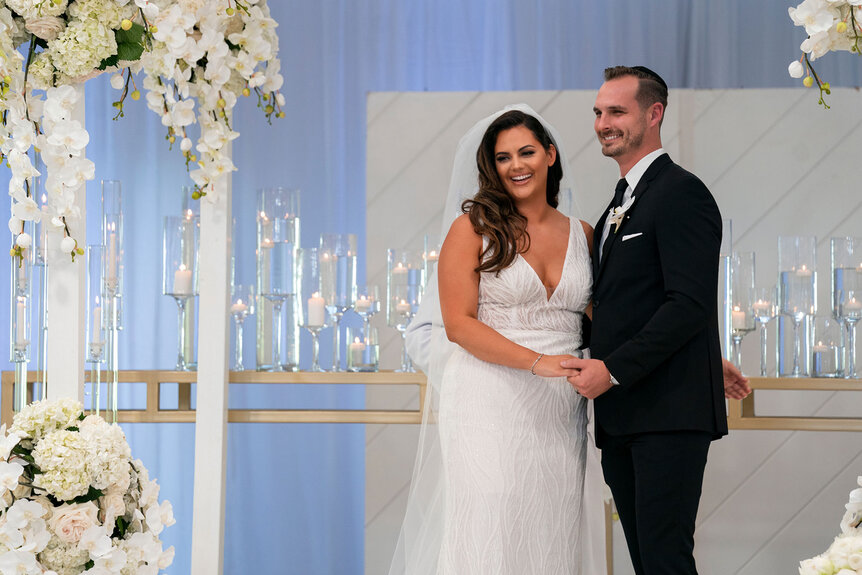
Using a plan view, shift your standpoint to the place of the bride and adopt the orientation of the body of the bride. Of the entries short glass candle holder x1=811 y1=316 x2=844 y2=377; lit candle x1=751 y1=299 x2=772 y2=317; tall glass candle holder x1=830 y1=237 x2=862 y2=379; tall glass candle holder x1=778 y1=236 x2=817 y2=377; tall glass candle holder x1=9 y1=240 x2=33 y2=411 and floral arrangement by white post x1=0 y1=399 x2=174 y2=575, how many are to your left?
4

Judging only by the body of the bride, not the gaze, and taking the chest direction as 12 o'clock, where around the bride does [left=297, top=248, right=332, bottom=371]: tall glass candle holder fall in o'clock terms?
The tall glass candle holder is roughly at 6 o'clock from the bride.

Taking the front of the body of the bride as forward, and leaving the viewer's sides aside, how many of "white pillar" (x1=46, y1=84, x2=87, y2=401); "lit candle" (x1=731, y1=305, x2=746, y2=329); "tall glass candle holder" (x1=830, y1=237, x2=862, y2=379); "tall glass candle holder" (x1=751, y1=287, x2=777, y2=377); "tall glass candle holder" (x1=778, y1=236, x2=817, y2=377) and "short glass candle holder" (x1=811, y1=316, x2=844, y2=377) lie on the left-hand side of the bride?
5

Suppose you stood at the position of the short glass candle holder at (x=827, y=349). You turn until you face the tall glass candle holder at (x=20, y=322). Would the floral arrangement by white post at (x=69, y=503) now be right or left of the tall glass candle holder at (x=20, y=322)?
left

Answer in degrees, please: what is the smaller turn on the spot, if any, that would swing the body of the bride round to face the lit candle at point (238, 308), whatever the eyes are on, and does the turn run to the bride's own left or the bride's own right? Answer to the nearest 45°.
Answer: approximately 180°

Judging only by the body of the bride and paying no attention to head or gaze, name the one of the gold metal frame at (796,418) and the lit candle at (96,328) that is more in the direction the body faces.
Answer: the gold metal frame

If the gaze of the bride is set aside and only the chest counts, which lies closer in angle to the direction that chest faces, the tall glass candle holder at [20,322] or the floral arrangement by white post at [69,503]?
the floral arrangement by white post

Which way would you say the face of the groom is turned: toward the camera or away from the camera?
toward the camera

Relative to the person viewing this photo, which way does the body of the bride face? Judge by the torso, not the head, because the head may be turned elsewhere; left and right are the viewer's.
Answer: facing the viewer and to the right of the viewer

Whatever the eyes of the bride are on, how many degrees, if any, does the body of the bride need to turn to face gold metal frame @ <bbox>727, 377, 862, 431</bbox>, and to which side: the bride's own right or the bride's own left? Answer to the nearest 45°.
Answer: approximately 90° to the bride's own left

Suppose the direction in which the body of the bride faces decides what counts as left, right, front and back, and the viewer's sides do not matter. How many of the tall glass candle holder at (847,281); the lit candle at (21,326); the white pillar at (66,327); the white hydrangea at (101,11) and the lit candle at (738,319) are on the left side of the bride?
2

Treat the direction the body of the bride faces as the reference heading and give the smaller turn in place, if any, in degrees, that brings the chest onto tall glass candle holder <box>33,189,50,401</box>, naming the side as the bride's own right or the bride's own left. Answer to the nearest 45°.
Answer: approximately 135° to the bride's own right

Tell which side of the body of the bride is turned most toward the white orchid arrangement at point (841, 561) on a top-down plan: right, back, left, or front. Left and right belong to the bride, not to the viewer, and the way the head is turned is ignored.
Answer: front

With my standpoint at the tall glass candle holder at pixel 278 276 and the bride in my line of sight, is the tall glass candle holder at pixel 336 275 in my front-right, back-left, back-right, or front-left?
front-left

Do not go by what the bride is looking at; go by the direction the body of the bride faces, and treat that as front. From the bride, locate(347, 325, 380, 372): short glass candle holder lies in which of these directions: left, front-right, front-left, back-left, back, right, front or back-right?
back

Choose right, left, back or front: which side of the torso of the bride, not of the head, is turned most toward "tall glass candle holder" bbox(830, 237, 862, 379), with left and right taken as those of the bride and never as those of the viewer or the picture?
left
